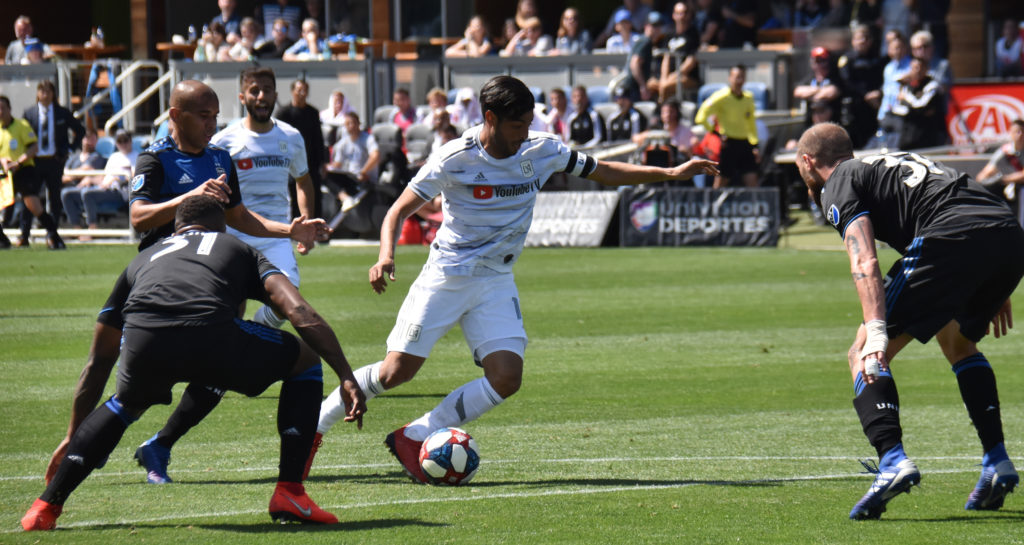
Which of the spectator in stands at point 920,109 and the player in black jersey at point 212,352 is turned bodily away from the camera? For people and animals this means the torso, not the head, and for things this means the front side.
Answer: the player in black jersey

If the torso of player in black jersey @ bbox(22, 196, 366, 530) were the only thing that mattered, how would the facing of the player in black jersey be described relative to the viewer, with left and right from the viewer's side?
facing away from the viewer

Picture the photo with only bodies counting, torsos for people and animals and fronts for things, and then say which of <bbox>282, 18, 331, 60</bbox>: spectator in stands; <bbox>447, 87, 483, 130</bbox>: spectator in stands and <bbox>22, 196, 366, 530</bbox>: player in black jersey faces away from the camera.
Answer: the player in black jersey

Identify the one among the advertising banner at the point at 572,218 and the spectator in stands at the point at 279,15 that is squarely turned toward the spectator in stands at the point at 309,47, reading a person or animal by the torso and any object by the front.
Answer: the spectator in stands at the point at 279,15

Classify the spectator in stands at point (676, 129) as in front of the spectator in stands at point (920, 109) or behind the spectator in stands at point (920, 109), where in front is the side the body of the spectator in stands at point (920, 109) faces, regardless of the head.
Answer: in front

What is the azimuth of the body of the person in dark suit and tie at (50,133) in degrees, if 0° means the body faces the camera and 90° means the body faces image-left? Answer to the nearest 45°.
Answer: approximately 0°
